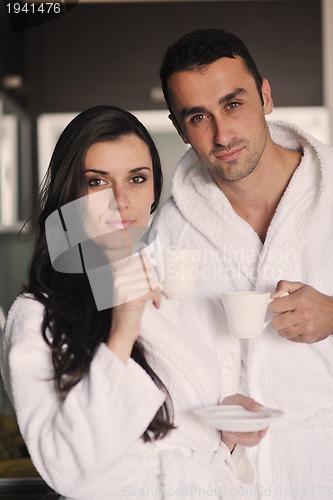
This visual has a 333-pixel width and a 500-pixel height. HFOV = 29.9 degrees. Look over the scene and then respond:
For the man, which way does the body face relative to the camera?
toward the camera

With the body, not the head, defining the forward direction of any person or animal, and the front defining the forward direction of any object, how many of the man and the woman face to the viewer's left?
0

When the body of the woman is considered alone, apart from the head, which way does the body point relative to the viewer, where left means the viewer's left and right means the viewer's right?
facing the viewer and to the right of the viewer

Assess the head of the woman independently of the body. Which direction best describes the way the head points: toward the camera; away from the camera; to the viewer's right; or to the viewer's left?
toward the camera
